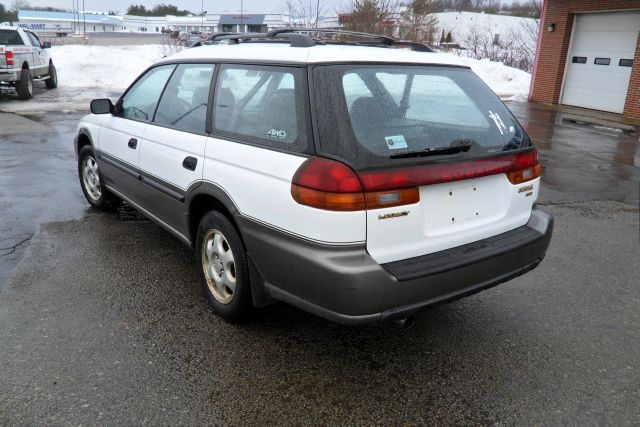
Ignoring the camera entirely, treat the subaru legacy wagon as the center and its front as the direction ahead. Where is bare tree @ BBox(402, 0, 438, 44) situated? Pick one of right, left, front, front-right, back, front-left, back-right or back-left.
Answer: front-right

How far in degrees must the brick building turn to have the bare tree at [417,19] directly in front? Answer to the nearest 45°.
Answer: approximately 90° to its right

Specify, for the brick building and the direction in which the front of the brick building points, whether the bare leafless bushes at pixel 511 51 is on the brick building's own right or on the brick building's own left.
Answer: on the brick building's own right

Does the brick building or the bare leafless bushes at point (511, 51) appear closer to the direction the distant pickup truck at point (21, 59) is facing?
the bare leafless bushes

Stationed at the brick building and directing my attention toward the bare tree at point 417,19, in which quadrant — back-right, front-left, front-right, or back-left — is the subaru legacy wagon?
back-left

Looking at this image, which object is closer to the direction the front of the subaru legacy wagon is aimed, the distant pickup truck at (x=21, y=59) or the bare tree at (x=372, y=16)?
the distant pickup truck

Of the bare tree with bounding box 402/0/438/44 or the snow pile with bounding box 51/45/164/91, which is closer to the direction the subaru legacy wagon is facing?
the snow pile

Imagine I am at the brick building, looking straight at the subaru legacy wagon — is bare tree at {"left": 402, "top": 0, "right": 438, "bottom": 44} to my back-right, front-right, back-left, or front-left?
back-right

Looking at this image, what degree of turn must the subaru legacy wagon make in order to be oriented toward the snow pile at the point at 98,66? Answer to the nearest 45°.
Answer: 0° — it already faces it

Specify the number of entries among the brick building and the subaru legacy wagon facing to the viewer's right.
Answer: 0

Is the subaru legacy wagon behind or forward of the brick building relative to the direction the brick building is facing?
forward

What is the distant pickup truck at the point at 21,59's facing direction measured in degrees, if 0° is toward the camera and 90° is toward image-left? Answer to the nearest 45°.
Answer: approximately 225°

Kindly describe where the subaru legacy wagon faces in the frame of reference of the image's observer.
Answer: facing away from the viewer and to the left of the viewer
